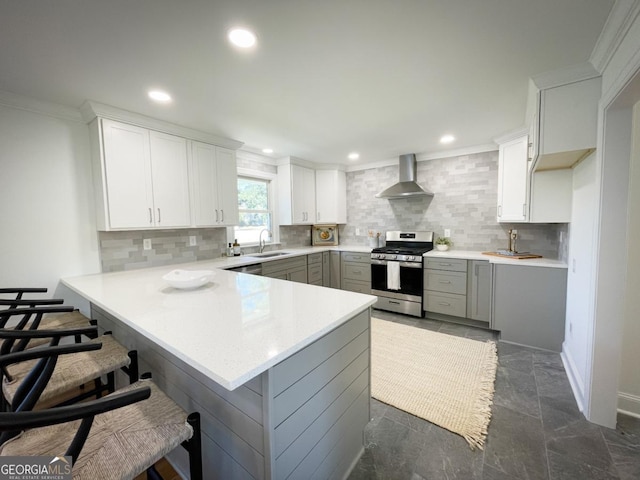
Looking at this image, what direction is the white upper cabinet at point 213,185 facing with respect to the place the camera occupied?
facing the viewer and to the right of the viewer

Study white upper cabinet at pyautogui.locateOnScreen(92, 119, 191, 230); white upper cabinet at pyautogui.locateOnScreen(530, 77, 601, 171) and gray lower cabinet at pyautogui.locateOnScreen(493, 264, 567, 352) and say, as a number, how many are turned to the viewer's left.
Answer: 2

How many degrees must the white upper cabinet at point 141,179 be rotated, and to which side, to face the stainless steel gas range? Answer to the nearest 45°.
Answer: approximately 45° to its left

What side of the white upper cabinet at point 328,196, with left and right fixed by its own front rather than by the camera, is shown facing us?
front

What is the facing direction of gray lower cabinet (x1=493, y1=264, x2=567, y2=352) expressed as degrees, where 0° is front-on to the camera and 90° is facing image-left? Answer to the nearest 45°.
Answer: approximately 90°

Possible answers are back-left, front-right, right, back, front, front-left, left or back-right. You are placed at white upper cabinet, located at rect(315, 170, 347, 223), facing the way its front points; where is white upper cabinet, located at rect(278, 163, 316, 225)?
front-right

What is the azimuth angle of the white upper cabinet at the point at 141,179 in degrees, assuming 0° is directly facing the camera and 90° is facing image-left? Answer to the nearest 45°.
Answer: approximately 315°

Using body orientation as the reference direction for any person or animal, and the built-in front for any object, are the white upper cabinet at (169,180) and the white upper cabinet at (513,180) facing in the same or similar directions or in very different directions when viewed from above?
very different directions

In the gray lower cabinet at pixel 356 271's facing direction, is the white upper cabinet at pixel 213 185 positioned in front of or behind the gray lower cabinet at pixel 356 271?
in front

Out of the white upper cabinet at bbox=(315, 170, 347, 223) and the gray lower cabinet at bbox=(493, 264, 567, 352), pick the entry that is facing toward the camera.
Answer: the white upper cabinet

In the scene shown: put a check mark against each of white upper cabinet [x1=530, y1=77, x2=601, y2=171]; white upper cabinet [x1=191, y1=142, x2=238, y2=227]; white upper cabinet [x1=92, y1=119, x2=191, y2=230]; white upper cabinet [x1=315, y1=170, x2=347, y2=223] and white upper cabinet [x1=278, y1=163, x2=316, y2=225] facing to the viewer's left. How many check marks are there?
1

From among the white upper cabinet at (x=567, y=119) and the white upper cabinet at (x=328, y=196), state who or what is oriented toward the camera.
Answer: the white upper cabinet at (x=328, y=196)
